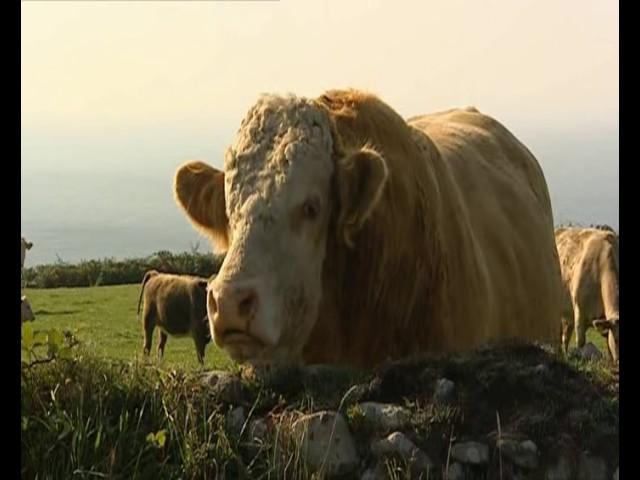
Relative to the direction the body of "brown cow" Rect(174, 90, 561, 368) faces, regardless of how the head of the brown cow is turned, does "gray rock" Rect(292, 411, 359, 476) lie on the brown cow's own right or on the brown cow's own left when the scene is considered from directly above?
on the brown cow's own left

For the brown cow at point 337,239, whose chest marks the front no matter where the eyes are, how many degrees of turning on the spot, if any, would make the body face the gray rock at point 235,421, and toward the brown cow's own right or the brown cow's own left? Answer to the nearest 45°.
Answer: approximately 45° to the brown cow's own left

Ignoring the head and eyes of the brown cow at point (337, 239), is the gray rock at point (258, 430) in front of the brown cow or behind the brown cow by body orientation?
in front

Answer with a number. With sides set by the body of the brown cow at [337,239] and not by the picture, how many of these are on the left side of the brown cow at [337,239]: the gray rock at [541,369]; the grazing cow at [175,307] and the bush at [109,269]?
1

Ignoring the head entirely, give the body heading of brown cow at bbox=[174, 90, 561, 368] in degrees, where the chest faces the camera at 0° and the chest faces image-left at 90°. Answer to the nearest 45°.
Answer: approximately 45°

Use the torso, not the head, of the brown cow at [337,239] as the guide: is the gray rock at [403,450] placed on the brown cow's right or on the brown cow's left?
on the brown cow's left

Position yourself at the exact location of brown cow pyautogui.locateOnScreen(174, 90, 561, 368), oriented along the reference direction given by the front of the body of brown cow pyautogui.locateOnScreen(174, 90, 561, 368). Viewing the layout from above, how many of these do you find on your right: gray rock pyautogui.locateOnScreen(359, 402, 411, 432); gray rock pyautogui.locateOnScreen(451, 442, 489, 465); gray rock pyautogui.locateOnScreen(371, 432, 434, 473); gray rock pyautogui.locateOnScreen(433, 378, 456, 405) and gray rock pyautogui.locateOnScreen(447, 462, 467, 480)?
0

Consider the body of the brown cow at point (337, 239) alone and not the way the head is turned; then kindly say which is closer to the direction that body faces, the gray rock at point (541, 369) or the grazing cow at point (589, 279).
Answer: the gray rock

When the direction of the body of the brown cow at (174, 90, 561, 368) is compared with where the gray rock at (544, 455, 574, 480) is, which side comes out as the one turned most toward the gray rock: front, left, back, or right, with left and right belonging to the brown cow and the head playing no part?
left

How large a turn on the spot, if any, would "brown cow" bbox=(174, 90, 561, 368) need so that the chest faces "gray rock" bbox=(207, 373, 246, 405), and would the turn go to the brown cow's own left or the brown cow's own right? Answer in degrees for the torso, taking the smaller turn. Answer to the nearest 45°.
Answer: approximately 45° to the brown cow's own left

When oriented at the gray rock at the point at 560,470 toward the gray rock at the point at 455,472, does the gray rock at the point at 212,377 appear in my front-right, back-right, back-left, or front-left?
front-right

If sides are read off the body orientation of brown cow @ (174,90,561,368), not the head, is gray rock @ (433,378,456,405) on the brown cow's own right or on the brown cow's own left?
on the brown cow's own left

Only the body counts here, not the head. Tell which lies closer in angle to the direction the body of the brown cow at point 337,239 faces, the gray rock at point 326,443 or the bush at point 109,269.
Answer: the gray rock

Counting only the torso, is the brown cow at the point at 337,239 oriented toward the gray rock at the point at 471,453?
no

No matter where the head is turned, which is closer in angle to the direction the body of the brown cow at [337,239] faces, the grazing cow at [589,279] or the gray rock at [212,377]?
the gray rock

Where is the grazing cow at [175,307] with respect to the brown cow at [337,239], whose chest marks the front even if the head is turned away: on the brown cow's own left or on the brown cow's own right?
on the brown cow's own right

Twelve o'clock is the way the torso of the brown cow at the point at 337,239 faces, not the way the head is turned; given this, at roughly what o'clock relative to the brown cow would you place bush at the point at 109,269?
The bush is roughly at 4 o'clock from the brown cow.

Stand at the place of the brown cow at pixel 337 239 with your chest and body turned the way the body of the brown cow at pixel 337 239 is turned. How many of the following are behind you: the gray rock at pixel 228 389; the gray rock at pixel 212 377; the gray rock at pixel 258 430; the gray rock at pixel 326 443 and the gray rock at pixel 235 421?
0

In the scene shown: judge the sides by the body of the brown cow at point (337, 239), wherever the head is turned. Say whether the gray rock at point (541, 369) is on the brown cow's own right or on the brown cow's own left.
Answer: on the brown cow's own left

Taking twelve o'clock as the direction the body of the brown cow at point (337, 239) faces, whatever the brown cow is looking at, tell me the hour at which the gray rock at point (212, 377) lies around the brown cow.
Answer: The gray rock is roughly at 11 o'clock from the brown cow.
